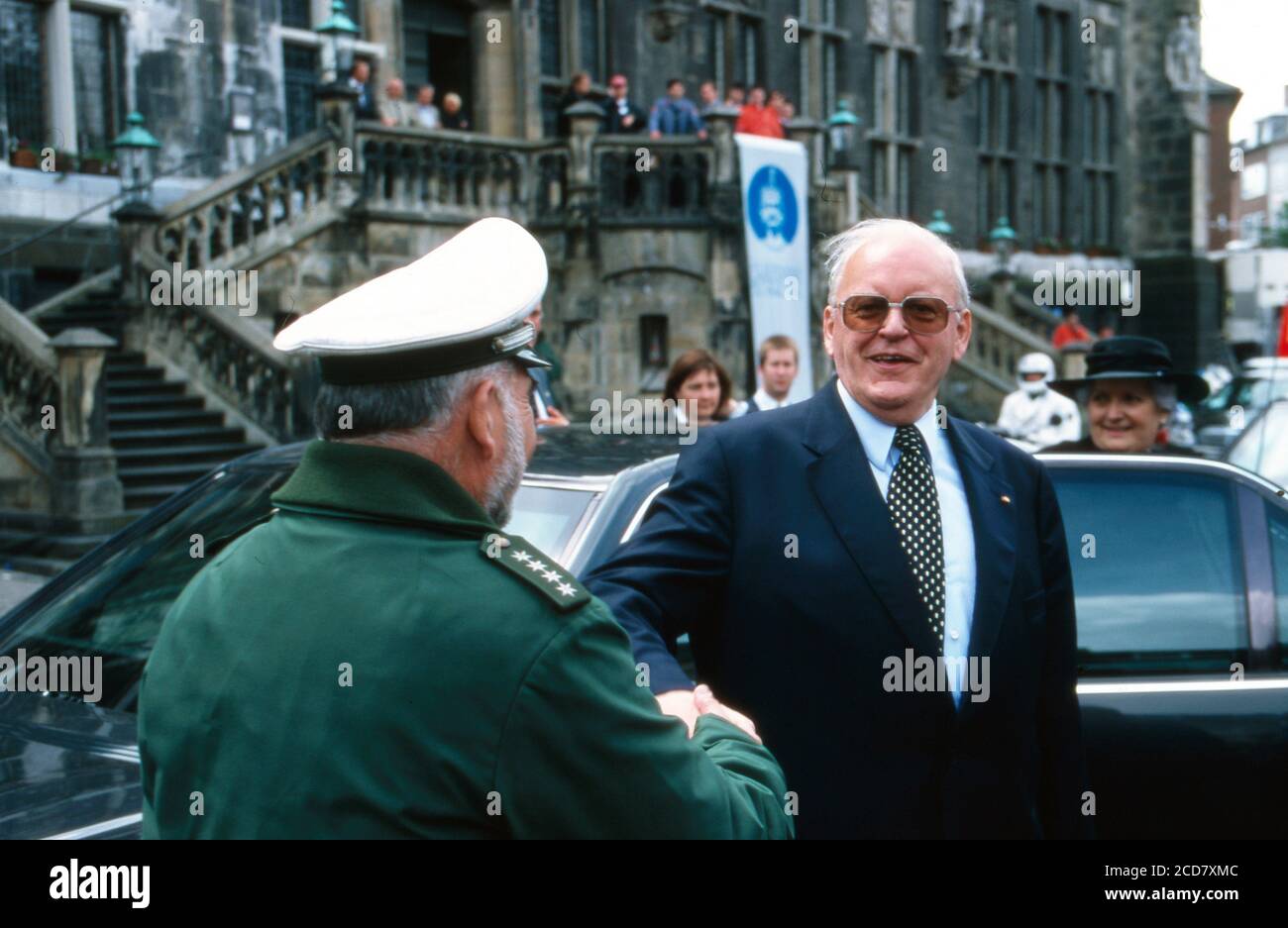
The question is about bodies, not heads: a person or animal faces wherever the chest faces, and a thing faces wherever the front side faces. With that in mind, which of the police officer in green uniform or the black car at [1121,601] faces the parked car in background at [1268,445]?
the police officer in green uniform

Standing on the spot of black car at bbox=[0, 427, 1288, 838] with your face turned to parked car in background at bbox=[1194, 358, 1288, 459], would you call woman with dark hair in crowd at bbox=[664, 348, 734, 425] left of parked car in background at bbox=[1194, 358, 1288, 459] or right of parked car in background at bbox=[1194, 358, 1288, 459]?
left

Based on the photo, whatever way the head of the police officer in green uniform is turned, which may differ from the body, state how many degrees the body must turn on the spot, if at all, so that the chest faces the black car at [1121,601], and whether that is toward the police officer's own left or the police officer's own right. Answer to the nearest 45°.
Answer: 0° — they already face it

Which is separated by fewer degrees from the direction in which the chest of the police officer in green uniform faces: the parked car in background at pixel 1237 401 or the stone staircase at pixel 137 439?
the parked car in background

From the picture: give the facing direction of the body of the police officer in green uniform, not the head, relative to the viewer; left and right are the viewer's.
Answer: facing away from the viewer and to the right of the viewer

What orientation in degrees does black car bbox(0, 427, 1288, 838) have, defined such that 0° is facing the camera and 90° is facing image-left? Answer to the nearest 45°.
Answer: approximately 45°

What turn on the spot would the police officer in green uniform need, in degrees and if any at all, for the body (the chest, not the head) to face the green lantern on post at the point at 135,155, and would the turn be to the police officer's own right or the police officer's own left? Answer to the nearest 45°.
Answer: approximately 45° to the police officer's own left
